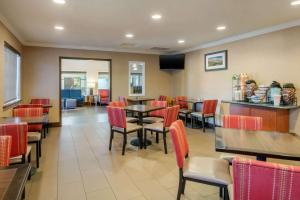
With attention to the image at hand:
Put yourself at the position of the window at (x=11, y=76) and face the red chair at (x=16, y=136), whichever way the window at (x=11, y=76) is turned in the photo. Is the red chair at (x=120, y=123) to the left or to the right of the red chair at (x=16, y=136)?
left

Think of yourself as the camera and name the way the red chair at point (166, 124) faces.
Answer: facing away from the viewer and to the left of the viewer

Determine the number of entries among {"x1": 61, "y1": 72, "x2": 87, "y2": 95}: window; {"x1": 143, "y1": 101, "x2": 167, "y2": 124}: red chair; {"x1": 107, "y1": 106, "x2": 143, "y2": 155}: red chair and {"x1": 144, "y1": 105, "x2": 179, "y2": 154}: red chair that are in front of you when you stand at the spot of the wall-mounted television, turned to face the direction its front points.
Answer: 3

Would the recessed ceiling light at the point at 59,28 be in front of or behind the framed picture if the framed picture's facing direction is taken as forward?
in front

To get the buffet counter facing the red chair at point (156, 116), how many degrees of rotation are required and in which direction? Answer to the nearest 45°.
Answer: approximately 45° to its right

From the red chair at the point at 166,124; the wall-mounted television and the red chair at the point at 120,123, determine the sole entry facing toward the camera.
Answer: the wall-mounted television

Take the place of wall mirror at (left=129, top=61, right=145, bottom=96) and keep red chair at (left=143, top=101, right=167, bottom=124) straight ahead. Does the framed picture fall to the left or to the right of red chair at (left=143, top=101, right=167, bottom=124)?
left

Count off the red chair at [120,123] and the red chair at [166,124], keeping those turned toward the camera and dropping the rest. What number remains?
0

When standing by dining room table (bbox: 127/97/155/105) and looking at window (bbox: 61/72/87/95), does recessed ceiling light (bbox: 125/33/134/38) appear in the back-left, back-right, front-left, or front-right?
back-left

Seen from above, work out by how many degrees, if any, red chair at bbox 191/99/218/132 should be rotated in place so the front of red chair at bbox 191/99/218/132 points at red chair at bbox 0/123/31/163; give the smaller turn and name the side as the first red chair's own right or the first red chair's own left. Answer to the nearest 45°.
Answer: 0° — it already faces it

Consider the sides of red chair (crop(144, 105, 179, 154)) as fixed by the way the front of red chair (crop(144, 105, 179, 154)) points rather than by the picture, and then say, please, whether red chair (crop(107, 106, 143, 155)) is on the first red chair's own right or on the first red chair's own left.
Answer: on the first red chair's own left

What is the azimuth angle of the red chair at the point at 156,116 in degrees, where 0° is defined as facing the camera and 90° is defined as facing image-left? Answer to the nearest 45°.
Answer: approximately 45°

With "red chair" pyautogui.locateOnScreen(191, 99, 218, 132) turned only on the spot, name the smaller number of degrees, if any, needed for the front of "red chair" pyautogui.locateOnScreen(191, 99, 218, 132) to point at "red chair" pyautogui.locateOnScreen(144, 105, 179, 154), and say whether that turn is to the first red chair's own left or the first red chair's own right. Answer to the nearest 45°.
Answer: approximately 45° to the first red chair's own left

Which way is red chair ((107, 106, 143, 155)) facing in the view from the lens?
facing away from the viewer and to the right of the viewer
